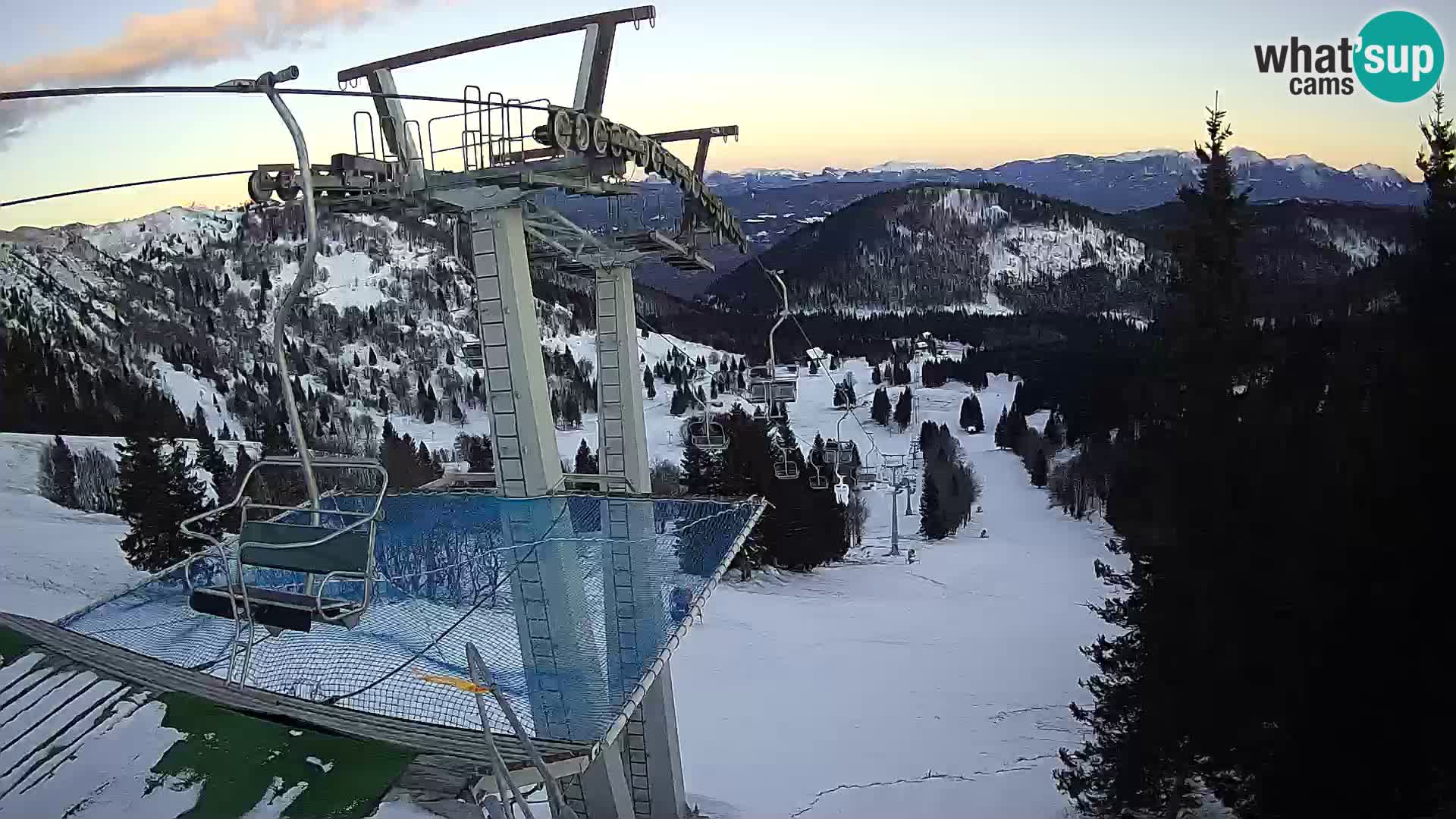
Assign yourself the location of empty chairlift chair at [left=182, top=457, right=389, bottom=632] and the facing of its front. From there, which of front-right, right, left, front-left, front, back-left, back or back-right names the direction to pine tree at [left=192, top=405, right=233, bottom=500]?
back-right

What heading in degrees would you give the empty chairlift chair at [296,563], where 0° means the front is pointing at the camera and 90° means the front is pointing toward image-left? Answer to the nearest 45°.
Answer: approximately 45°

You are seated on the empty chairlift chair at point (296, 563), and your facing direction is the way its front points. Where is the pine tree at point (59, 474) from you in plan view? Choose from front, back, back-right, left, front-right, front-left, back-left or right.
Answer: back-right

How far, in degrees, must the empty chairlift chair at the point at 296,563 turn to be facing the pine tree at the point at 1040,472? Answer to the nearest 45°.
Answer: approximately 180°
